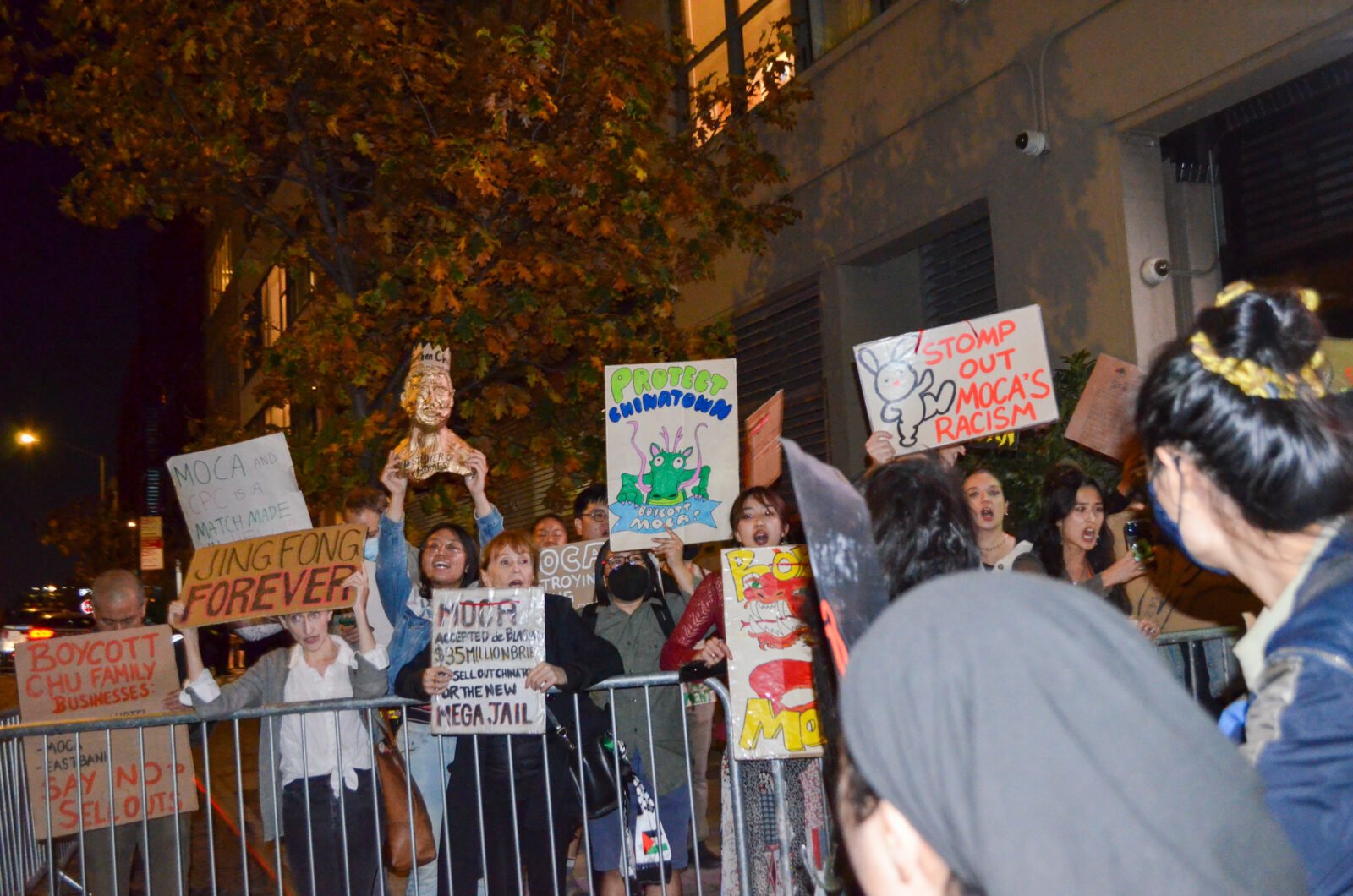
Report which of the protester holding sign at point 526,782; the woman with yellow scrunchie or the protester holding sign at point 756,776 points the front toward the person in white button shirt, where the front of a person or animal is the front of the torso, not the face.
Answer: the woman with yellow scrunchie

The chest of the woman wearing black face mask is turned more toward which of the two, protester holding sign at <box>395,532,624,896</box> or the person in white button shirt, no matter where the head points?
the protester holding sign

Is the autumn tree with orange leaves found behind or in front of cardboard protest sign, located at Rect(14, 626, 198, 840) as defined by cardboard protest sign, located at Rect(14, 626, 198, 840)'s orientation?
behind

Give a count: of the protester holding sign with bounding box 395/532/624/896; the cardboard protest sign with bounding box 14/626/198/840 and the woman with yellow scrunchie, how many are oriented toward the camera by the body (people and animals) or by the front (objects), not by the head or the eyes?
2

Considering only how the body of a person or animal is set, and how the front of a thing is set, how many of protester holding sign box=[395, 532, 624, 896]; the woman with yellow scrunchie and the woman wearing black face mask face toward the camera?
2

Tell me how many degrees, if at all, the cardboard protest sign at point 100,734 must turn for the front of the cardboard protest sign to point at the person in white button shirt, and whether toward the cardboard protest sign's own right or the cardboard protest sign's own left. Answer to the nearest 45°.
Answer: approximately 45° to the cardboard protest sign's own left

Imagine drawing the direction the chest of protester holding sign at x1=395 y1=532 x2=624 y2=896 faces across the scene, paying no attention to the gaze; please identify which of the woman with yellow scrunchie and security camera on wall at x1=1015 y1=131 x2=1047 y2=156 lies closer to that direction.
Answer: the woman with yellow scrunchie

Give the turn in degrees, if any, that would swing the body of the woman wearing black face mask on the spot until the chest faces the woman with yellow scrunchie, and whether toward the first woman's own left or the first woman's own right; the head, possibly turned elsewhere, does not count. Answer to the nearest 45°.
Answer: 0° — they already face them

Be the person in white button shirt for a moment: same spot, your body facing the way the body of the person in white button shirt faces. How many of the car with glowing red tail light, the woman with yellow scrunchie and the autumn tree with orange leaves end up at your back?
2

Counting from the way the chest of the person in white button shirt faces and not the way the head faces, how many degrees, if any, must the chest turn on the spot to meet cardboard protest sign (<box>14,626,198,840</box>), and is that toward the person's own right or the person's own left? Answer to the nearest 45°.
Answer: approximately 135° to the person's own right

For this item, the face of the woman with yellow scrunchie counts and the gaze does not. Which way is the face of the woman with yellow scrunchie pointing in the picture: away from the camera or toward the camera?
away from the camera
